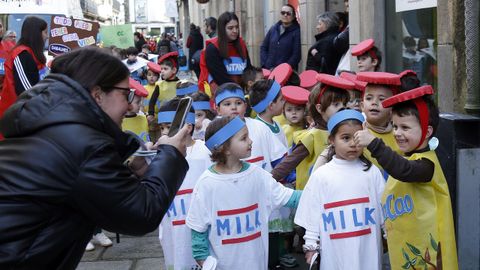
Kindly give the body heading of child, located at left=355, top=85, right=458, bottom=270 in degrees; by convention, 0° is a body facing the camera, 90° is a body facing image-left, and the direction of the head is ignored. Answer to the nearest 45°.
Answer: approximately 45°

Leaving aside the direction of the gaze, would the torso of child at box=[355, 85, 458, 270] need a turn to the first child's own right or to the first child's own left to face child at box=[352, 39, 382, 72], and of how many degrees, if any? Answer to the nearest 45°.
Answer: approximately 135° to the first child's own right

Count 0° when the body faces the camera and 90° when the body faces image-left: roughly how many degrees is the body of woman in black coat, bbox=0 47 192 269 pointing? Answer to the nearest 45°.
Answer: approximately 270°

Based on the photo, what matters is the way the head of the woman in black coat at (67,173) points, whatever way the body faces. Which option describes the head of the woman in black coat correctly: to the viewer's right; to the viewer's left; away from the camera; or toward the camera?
to the viewer's right
